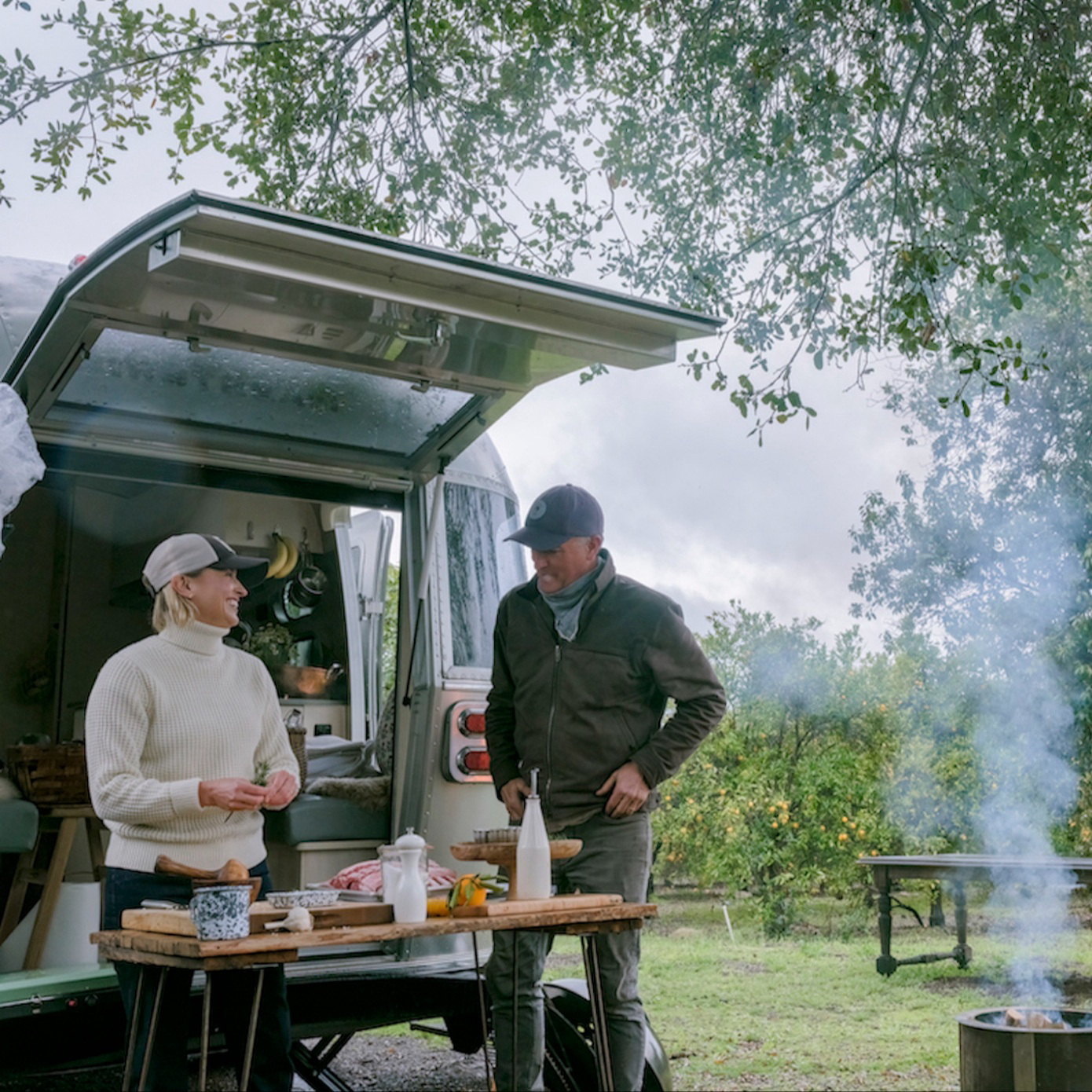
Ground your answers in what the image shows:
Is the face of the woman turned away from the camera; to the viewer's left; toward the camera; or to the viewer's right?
to the viewer's right

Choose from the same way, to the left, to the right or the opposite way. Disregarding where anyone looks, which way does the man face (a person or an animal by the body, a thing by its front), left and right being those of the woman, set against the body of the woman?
to the right

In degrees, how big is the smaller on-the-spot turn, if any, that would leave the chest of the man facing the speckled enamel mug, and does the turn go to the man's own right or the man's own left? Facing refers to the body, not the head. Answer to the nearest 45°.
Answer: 0° — they already face it

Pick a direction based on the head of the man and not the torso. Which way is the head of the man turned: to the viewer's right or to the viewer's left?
to the viewer's left

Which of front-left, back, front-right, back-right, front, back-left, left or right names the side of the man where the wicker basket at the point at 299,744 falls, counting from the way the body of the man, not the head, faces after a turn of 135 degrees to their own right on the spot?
front-left

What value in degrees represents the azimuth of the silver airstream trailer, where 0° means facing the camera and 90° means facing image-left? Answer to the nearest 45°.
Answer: approximately 135°

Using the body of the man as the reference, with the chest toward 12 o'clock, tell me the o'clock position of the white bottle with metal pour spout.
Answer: The white bottle with metal pour spout is roughly at 11 o'clock from the man.
